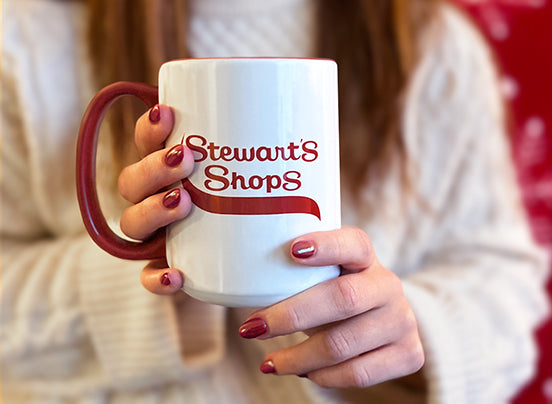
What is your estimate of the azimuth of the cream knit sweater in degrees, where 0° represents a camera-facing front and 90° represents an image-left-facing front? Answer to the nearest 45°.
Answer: approximately 0°
